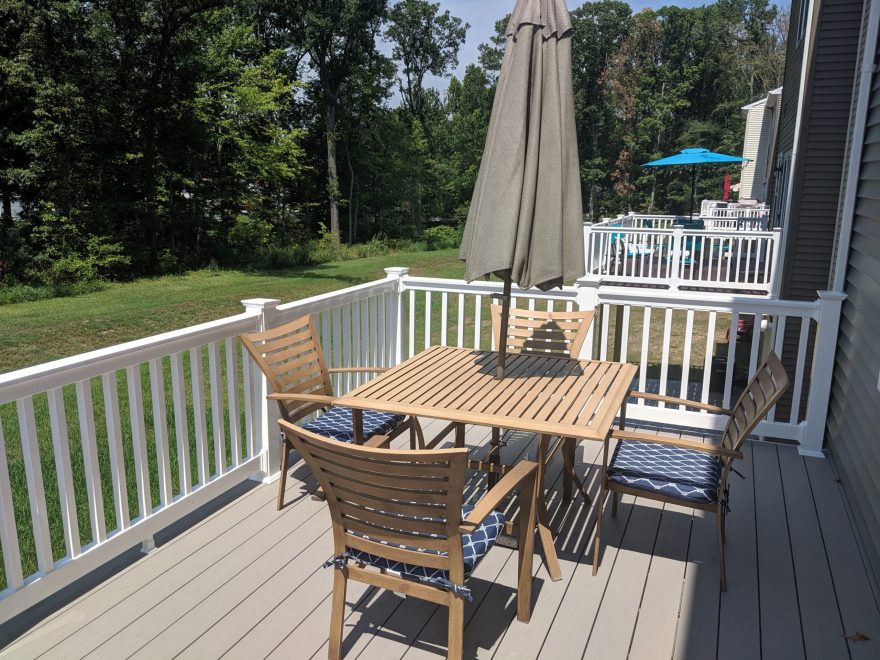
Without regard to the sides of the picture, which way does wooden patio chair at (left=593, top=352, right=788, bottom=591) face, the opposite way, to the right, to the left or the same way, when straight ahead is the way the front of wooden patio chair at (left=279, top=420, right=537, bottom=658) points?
to the left

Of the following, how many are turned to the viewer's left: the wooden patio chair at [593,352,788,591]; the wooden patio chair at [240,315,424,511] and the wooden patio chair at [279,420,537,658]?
1

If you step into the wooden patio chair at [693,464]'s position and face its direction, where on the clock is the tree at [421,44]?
The tree is roughly at 2 o'clock from the wooden patio chair.

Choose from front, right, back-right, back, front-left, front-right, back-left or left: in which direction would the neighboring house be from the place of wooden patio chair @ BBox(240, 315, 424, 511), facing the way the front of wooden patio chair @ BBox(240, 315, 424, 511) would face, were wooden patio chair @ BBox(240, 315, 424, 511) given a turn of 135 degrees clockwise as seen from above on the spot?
back-right

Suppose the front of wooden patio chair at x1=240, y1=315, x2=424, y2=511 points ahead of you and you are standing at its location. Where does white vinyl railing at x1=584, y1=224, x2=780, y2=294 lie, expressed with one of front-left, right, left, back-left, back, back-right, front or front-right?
left

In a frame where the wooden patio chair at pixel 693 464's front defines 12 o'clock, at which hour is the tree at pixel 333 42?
The tree is roughly at 2 o'clock from the wooden patio chair.

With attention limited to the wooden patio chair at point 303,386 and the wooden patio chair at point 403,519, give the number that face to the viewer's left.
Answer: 0

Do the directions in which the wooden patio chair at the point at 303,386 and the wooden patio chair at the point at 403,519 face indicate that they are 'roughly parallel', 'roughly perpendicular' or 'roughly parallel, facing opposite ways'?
roughly perpendicular

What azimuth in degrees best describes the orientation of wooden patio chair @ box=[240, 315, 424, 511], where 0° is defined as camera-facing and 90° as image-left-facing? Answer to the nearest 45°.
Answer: approximately 315°

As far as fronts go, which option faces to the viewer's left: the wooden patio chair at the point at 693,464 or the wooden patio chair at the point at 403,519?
the wooden patio chair at the point at 693,464

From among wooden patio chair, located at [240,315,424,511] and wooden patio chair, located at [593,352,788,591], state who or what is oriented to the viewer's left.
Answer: wooden patio chair, located at [593,352,788,591]

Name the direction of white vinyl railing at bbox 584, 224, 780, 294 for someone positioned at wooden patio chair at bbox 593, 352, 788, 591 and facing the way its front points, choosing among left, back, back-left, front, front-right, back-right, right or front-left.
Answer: right

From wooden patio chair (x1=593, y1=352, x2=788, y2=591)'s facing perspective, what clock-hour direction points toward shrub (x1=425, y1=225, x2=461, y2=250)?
The shrub is roughly at 2 o'clock from the wooden patio chair.

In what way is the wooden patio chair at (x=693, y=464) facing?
to the viewer's left

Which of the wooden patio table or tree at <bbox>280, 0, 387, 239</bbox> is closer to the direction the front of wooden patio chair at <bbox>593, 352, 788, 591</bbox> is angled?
the wooden patio table

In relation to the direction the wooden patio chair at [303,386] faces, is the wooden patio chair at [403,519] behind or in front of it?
in front

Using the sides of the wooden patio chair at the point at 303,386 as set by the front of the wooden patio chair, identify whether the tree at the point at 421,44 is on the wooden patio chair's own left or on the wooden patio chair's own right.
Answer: on the wooden patio chair's own left

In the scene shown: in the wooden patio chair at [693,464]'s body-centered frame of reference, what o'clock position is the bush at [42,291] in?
The bush is roughly at 1 o'clock from the wooden patio chair.

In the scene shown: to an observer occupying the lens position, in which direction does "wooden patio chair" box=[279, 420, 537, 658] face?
facing away from the viewer and to the right of the viewer

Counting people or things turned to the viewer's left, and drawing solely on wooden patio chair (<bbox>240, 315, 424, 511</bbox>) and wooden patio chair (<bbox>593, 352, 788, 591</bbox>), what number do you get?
1

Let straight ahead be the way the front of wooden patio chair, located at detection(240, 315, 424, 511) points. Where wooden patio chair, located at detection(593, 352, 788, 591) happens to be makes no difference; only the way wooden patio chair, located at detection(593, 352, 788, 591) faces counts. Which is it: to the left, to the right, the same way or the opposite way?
the opposite way
